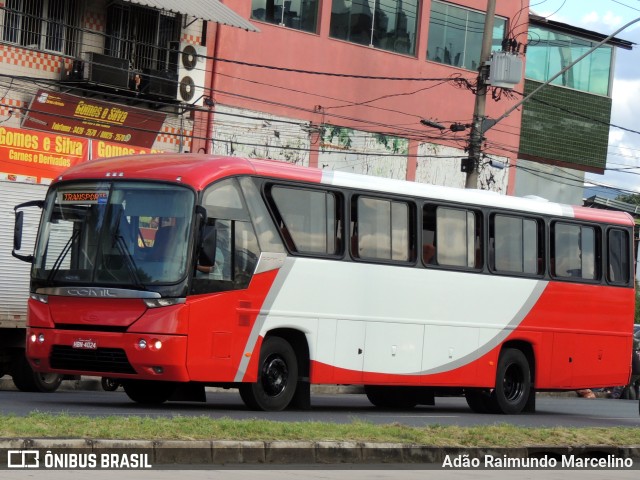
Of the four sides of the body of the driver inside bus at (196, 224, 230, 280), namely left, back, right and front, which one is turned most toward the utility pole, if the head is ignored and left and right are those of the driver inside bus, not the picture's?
back

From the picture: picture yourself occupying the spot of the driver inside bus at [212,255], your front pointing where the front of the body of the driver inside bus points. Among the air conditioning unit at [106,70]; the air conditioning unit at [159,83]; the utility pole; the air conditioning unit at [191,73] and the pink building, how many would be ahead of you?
0

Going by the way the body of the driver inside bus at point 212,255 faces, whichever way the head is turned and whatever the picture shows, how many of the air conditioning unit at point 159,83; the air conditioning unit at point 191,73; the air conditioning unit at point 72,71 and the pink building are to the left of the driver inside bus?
0

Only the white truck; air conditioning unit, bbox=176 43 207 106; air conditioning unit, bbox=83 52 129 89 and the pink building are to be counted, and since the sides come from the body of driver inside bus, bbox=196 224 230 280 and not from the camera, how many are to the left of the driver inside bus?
0

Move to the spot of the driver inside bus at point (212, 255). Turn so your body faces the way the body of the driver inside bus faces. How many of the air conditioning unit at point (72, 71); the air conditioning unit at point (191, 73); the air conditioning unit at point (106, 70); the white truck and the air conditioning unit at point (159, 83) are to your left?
0

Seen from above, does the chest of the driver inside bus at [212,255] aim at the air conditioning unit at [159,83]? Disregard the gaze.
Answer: no

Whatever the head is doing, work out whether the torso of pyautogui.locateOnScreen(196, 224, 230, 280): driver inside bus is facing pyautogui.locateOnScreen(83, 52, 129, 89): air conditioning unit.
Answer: no

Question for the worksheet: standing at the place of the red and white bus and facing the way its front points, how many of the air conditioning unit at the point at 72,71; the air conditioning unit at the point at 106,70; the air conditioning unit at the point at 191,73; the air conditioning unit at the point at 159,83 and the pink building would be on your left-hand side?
0

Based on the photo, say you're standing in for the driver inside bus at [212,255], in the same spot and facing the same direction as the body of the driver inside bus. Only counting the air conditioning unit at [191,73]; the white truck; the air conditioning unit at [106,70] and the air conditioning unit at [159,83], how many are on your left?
0

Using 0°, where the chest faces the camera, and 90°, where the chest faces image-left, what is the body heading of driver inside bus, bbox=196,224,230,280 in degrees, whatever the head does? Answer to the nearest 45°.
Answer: approximately 45°

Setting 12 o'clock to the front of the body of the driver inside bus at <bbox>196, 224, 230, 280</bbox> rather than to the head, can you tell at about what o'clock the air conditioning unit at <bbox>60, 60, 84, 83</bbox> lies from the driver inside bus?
The air conditioning unit is roughly at 4 o'clock from the driver inside bus.

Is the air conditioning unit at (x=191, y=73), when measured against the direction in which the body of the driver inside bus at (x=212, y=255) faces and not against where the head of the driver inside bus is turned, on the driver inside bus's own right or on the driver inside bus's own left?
on the driver inside bus's own right

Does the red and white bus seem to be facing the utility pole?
no

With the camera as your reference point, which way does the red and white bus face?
facing the viewer and to the left of the viewer
